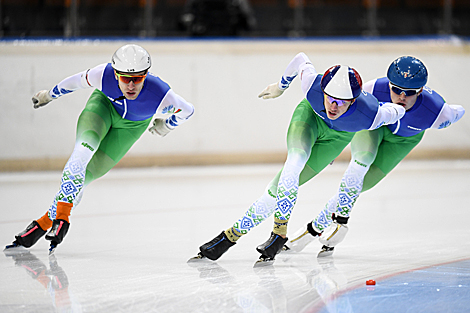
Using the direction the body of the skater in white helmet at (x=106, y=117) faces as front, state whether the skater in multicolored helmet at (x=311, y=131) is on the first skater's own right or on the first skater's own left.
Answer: on the first skater's own left

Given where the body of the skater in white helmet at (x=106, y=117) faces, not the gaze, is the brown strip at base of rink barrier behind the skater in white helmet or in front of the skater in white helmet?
behind
